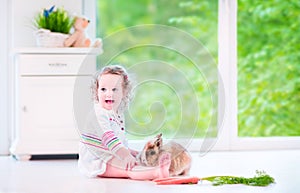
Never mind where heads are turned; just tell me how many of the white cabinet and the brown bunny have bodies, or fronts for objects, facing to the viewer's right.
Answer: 0

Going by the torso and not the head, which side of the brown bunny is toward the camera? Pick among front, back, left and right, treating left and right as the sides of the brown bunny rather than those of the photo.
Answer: left

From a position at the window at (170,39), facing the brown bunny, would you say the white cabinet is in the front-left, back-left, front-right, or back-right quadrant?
front-right

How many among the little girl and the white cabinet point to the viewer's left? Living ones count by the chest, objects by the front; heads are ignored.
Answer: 0

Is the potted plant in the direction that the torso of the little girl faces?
no

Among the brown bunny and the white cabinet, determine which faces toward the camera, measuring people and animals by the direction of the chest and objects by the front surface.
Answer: the white cabinet

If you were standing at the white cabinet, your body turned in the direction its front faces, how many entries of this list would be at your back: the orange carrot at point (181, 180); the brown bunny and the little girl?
0

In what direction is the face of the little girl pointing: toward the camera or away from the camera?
toward the camera

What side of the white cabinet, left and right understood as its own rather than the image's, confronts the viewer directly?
front

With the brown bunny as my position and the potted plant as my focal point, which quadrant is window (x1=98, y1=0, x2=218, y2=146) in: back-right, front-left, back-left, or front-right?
front-right
